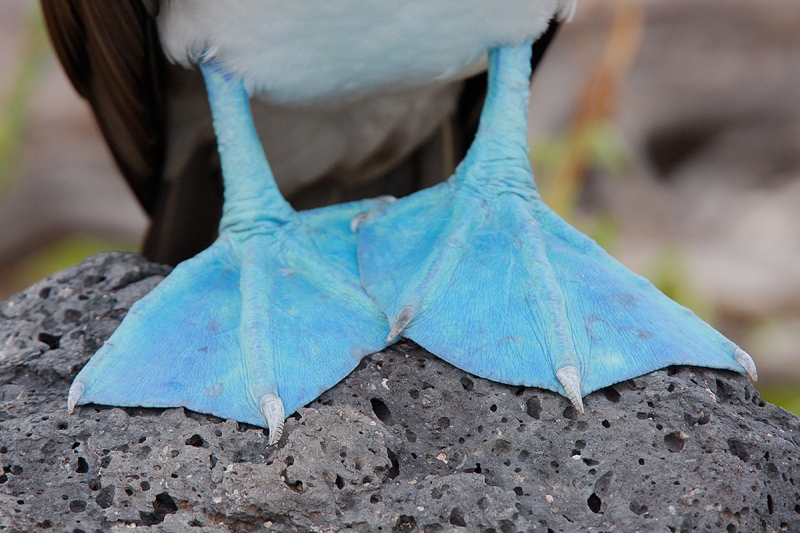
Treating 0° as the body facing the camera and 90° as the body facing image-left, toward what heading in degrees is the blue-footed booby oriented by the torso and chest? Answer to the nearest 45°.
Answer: approximately 0°
